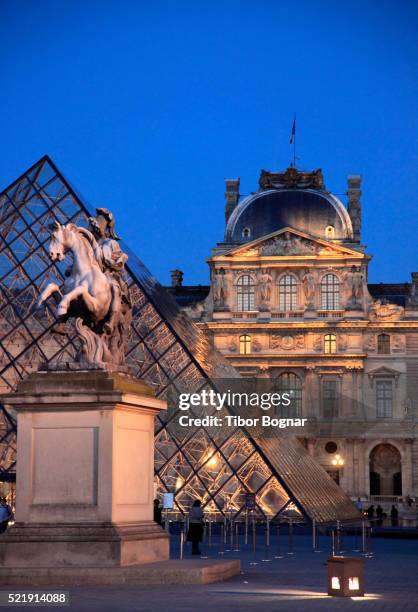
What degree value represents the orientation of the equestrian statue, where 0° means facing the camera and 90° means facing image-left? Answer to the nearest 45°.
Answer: approximately 45°

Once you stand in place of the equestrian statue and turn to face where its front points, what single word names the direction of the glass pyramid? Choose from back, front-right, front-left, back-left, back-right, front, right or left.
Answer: back-right
